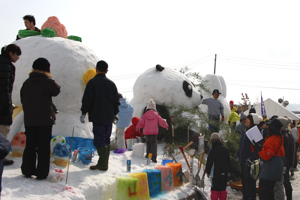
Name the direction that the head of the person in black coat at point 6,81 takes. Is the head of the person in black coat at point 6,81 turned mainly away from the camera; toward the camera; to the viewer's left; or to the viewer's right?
to the viewer's right

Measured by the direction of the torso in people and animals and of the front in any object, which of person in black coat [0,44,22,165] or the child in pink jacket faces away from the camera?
the child in pink jacket

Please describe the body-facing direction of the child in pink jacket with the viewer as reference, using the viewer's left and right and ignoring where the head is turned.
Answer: facing away from the viewer

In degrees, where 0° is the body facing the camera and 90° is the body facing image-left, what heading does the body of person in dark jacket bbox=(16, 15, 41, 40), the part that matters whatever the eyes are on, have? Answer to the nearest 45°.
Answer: approximately 45°

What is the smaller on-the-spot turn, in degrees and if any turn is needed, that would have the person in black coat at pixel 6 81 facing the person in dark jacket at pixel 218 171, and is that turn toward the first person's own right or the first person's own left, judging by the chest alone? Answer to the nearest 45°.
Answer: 0° — they already face them

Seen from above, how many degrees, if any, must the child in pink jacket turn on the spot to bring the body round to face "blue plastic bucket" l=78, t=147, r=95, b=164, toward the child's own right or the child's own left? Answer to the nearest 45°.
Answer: approximately 135° to the child's own left

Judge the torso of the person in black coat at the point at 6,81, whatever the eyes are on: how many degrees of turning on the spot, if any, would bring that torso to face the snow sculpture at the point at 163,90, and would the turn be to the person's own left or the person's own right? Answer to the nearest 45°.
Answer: approximately 45° to the person's own left

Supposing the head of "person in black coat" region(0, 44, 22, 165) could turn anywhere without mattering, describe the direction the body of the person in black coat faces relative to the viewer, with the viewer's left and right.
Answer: facing to the right of the viewer

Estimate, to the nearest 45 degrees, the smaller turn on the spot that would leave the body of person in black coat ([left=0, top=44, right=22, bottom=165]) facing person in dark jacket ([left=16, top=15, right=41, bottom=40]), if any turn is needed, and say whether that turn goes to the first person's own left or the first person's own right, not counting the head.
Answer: approximately 90° to the first person's own left

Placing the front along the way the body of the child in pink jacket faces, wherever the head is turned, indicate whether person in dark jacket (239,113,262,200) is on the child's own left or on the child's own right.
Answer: on the child's own right

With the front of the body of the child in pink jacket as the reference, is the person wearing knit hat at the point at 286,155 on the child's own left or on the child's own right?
on the child's own right
